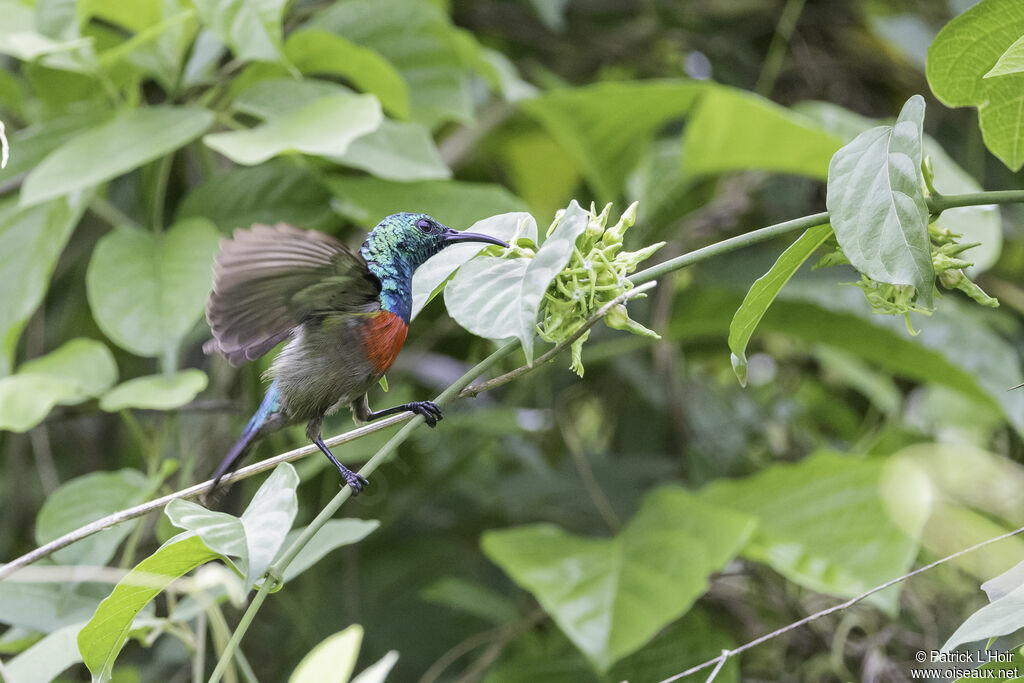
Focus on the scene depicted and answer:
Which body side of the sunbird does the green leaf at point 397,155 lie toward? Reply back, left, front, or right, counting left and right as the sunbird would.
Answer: left

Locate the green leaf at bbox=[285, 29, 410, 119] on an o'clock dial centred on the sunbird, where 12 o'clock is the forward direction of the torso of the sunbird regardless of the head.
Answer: The green leaf is roughly at 9 o'clock from the sunbird.

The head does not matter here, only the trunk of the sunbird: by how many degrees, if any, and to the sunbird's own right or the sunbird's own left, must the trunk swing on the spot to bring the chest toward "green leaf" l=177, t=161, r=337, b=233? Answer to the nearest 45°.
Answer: approximately 90° to the sunbird's own left

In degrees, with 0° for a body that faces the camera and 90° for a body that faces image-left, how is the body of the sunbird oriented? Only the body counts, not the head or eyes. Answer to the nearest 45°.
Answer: approximately 270°

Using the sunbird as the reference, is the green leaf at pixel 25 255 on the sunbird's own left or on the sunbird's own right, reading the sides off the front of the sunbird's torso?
on the sunbird's own left

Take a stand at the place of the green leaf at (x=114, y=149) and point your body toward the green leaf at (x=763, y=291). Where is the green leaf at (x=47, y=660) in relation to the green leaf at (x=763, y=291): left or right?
right
